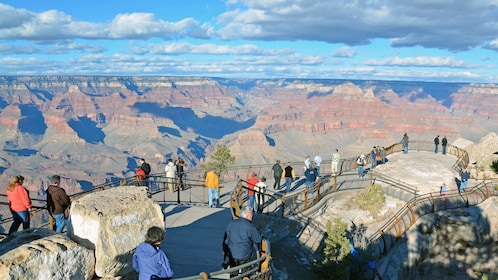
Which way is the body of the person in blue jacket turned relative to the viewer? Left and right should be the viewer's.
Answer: facing away from the viewer and to the right of the viewer

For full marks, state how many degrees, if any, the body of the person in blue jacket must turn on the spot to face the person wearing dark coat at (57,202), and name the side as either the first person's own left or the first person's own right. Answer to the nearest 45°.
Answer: approximately 90° to the first person's own left

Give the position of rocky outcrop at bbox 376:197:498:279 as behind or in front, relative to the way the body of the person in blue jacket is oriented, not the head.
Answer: in front

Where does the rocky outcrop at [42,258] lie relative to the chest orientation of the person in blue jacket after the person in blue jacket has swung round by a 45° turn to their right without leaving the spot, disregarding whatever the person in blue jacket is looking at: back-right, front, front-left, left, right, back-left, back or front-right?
back

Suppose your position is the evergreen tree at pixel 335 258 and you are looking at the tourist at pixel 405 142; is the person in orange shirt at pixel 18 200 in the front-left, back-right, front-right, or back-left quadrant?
back-left

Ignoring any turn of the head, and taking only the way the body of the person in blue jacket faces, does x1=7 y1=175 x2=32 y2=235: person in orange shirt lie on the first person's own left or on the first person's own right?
on the first person's own left
